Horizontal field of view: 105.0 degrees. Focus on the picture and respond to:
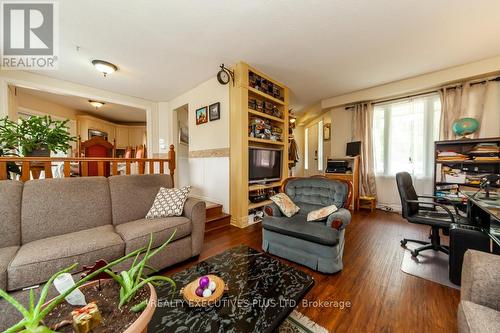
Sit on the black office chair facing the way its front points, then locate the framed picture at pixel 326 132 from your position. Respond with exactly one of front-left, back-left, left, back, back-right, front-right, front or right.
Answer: back-left

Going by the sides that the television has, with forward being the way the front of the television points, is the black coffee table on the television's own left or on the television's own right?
on the television's own right

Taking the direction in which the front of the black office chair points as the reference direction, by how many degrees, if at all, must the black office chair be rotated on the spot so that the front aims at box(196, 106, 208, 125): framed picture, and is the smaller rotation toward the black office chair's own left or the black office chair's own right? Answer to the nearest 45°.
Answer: approximately 180°

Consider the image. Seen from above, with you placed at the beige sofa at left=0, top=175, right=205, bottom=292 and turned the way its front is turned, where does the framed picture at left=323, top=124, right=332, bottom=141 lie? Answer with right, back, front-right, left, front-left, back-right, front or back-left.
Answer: front-left

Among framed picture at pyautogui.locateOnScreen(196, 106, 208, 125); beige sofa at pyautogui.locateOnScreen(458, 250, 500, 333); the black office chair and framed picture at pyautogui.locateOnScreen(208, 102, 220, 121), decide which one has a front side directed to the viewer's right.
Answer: the black office chair

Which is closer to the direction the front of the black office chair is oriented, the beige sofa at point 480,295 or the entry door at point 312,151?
the beige sofa

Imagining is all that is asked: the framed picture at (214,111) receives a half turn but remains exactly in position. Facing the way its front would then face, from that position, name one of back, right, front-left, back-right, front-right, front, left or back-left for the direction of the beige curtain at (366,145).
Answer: front-right

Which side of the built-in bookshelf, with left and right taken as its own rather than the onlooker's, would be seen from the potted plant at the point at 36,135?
right

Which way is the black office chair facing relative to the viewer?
to the viewer's right

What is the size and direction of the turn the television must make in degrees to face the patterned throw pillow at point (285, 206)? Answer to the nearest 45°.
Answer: approximately 45° to its right

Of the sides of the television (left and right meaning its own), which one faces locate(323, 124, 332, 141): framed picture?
left

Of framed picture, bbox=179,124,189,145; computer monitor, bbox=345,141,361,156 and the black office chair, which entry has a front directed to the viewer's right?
the black office chair

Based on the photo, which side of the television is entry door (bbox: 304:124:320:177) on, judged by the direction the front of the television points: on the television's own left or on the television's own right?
on the television's own left

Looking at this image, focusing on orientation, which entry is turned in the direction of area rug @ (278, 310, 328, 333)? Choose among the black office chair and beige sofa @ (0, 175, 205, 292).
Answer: the beige sofa

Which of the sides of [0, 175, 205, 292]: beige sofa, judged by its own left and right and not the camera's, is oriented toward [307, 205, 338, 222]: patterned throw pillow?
left

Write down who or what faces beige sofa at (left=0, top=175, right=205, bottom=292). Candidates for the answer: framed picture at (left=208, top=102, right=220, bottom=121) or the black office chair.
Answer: the framed picture
